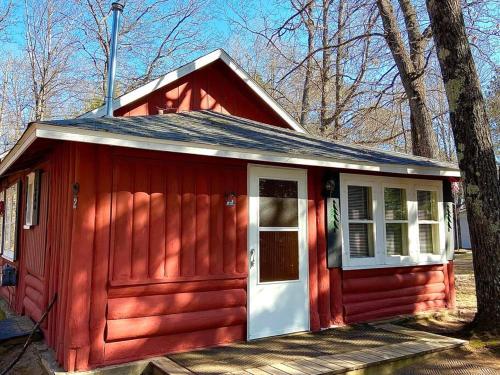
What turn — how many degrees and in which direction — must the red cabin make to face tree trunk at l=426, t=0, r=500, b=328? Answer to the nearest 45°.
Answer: approximately 45° to its left

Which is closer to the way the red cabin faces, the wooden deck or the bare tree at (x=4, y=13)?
the wooden deck

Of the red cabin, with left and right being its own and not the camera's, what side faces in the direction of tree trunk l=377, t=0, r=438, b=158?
left

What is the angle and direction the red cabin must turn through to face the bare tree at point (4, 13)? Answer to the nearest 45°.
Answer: approximately 180°

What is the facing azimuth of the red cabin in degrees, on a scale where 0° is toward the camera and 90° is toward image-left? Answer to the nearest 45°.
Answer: approximately 315°
